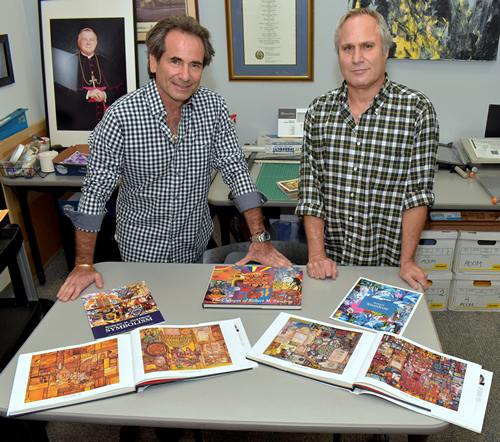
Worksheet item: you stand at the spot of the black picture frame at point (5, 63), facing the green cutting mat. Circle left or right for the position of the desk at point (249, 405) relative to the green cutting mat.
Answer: right

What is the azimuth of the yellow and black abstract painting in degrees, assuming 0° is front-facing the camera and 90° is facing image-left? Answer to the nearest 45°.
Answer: approximately 0°
